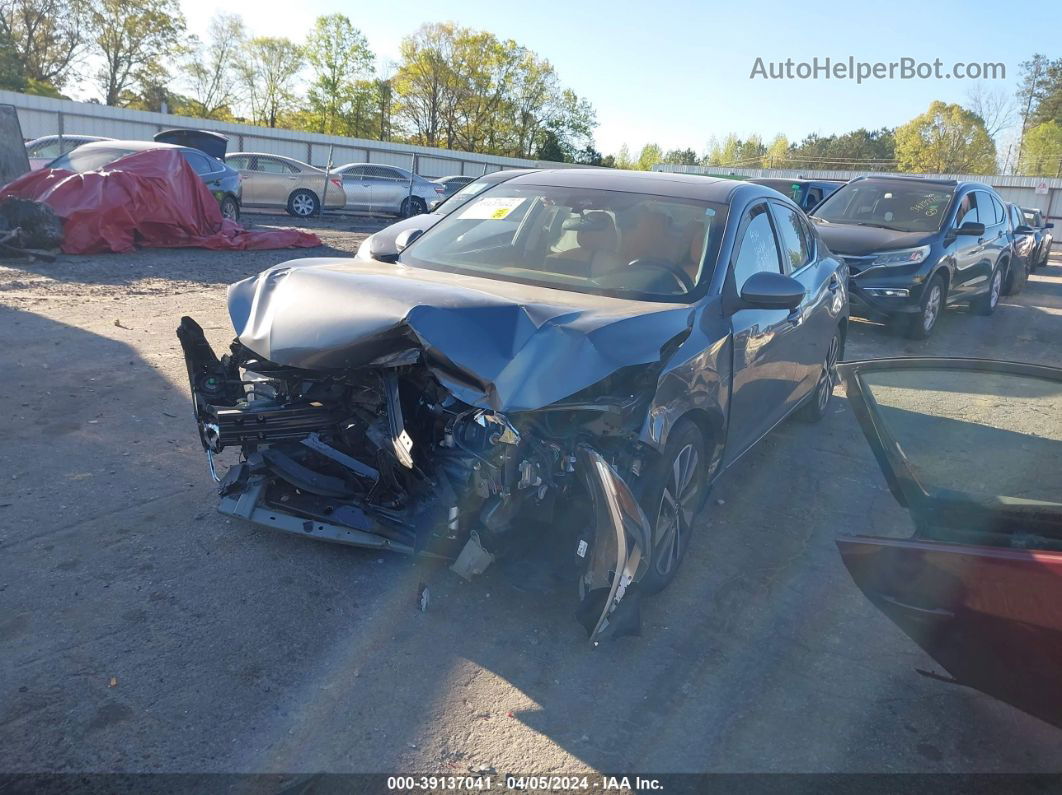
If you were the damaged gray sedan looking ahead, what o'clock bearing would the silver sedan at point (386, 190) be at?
The silver sedan is roughly at 4 o'clock from the damaged gray sedan.

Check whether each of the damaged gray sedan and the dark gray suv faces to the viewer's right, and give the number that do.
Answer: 0

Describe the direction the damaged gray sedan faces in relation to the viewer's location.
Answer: facing the viewer and to the left of the viewer

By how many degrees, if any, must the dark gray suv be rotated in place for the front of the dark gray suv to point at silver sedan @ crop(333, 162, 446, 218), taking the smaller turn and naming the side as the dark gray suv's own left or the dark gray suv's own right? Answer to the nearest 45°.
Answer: approximately 90° to the dark gray suv's own right

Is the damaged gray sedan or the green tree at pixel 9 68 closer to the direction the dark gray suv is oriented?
the damaged gray sedan

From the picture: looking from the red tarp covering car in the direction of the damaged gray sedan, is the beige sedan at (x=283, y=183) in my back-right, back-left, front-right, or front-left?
back-left

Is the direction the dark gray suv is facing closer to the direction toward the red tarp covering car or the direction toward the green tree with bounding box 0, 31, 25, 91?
the red tarp covering car

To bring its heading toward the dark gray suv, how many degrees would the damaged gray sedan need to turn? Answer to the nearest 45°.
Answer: approximately 180°

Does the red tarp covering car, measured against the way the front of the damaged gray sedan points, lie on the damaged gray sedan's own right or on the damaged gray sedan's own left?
on the damaged gray sedan's own right
